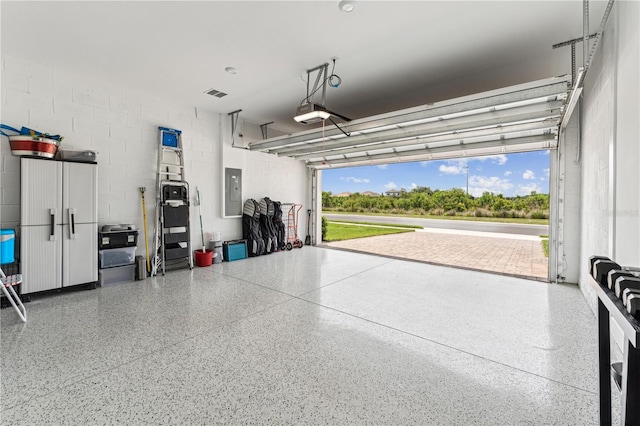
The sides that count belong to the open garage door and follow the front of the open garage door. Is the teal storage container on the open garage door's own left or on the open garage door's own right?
on the open garage door's own left

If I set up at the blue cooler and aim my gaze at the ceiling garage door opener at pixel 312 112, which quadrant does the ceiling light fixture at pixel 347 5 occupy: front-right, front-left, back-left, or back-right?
front-right

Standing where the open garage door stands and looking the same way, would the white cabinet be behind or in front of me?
behind

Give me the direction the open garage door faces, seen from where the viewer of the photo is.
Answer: facing away from the viewer and to the right of the viewer

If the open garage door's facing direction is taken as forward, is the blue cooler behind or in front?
behind

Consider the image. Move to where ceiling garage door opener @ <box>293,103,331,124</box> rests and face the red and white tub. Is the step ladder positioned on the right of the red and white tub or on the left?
right

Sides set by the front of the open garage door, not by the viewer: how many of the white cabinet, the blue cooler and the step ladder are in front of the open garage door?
0

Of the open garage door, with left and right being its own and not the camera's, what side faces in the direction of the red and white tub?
back

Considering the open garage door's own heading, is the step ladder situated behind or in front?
behind

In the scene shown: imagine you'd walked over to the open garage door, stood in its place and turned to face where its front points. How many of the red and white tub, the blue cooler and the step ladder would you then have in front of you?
0

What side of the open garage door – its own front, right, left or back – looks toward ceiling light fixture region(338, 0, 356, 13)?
back
